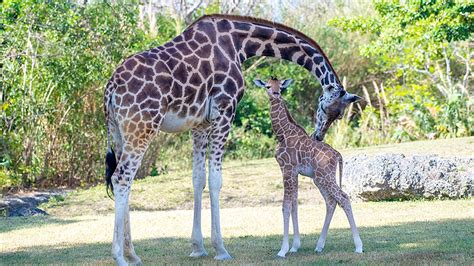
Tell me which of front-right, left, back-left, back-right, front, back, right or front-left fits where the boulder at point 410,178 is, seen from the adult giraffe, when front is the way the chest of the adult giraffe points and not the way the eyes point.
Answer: front-left

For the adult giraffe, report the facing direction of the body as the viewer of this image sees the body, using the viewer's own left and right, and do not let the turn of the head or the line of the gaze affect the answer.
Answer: facing to the right of the viewer
